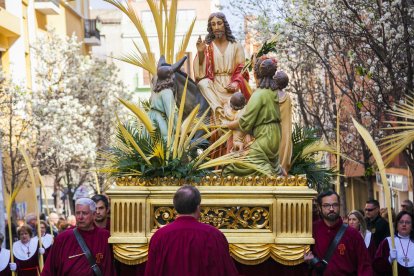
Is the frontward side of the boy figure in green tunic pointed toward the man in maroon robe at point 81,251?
no

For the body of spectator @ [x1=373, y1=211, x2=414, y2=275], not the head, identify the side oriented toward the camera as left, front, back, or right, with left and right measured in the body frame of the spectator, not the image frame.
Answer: front

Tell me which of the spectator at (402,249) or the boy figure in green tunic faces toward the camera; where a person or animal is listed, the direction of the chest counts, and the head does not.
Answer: the spectator

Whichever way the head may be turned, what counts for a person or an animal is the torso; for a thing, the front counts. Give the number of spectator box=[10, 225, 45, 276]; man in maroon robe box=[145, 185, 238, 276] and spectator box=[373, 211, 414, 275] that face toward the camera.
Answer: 2

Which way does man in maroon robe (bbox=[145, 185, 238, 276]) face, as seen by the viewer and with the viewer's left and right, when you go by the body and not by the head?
facing away from the viewer

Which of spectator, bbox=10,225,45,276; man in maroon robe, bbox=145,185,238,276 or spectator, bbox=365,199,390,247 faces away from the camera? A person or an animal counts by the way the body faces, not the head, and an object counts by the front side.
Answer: the man in maroon robe

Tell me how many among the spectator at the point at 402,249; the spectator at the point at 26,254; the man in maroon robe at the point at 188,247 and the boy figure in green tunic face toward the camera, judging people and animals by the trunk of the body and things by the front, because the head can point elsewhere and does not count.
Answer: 2

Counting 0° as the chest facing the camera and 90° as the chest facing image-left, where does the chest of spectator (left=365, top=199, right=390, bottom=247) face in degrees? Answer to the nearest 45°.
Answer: approximately 45°

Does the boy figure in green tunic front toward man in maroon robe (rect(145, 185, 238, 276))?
no

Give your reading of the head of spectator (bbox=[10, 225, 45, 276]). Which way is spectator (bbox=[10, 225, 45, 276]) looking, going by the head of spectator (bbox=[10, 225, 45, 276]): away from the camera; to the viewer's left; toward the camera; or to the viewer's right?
toward the camera

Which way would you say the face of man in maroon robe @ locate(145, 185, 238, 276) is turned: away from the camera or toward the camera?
away from the camera

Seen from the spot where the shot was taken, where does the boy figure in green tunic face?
facing away from the viewer and to the left of the viewer
